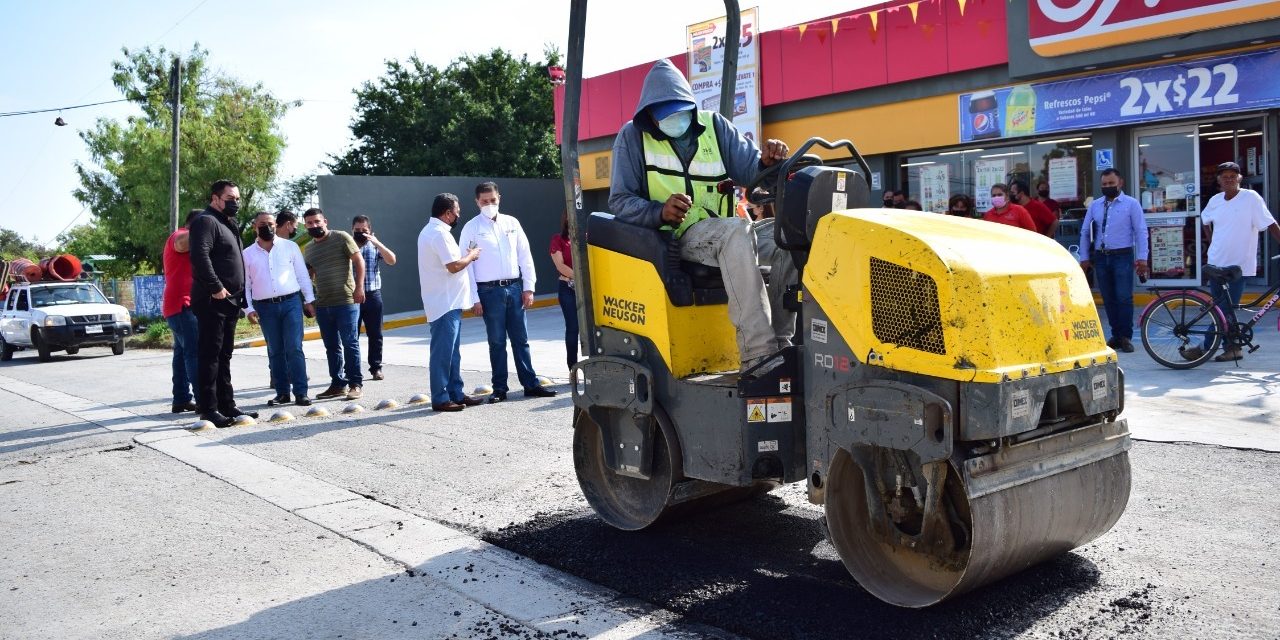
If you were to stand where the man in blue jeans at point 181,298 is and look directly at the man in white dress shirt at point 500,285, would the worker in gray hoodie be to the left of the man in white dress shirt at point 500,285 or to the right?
right

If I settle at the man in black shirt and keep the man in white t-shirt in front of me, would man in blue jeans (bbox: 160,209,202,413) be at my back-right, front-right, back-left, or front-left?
back-left

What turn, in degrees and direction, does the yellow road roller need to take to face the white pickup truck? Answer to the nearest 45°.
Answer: approximately 180°

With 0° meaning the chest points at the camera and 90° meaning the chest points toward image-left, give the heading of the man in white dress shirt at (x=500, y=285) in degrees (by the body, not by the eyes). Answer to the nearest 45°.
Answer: approximately 0°

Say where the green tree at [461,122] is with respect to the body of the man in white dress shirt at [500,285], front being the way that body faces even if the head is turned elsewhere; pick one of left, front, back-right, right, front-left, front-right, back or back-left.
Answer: back

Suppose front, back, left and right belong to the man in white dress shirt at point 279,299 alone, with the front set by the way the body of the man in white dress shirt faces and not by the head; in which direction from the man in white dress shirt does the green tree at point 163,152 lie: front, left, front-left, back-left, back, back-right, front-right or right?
back

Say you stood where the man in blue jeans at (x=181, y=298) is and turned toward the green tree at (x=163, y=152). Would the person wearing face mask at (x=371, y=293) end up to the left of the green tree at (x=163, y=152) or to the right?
right

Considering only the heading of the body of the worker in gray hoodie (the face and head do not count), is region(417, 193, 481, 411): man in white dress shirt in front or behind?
behind

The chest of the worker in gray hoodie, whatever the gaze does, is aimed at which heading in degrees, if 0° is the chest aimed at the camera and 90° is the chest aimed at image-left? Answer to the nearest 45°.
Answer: approximately 315°

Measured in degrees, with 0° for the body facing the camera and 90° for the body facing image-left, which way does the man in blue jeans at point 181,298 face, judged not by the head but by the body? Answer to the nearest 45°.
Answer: approximately 270°

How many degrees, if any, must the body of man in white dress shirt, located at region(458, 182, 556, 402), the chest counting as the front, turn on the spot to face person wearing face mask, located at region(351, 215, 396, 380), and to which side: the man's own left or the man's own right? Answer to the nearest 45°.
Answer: approximately 135° to the man's own right
